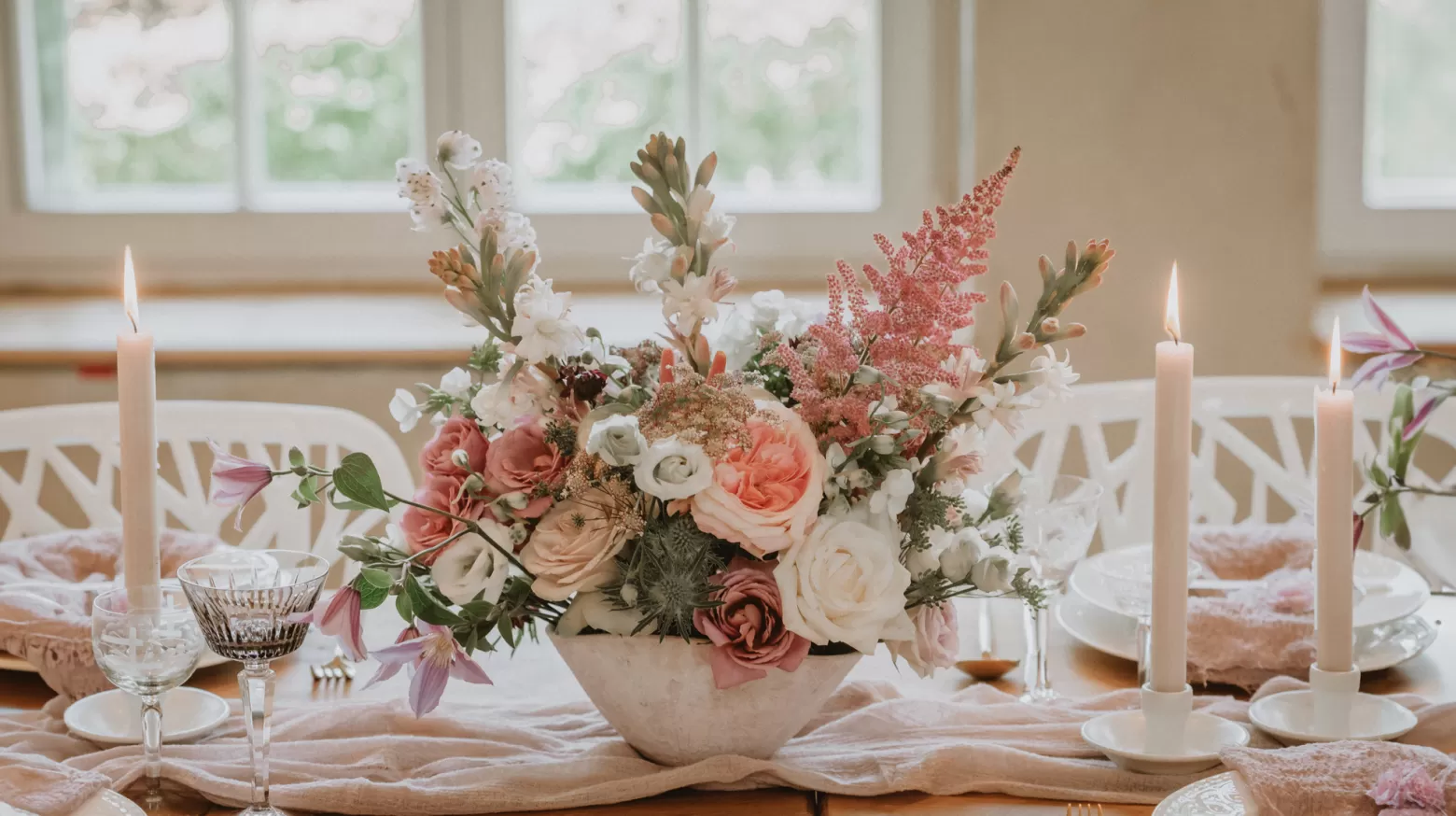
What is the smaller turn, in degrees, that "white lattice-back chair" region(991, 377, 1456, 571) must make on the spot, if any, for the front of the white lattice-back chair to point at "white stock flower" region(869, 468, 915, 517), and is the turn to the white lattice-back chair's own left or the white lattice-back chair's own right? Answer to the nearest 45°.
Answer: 0° — it already faces it

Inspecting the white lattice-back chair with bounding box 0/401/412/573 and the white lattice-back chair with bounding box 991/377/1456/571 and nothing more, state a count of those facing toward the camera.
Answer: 2

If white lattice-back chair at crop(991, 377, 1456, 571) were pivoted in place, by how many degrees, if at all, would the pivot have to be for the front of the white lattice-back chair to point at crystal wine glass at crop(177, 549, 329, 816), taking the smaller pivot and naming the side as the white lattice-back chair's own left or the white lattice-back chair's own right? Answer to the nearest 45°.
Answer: approximately 45° to the white lattice-back chair's own right

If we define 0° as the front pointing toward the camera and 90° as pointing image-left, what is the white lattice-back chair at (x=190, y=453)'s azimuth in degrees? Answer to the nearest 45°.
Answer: approximately 0°

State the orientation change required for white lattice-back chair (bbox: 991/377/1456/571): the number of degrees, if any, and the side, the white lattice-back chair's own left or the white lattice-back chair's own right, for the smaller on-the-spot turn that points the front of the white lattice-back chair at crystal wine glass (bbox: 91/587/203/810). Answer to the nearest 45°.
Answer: approximately 45° to the white lattice-back chair's own right

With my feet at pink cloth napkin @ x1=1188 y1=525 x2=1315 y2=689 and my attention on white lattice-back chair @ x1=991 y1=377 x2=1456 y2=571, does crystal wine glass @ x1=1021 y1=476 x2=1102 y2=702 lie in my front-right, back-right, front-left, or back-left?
back-left
